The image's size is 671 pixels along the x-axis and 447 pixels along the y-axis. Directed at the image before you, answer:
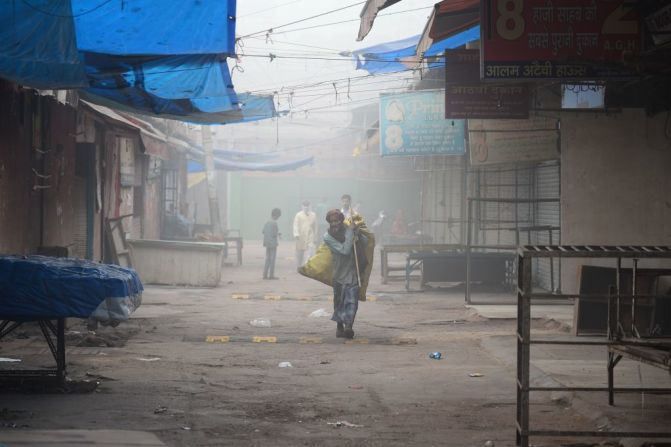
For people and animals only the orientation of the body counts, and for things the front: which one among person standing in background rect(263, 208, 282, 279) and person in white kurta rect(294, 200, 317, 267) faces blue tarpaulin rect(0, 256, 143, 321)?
the person in white kurta

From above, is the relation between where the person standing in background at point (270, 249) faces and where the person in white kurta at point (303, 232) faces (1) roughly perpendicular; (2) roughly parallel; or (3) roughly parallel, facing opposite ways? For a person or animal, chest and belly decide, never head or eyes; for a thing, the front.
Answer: roughly perpendicular

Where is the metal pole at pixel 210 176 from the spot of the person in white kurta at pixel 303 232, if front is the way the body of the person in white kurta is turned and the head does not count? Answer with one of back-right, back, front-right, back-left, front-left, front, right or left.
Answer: back-right

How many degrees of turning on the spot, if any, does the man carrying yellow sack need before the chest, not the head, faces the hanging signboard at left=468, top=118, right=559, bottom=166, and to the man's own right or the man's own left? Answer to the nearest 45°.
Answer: approximately 135° to the man's own left

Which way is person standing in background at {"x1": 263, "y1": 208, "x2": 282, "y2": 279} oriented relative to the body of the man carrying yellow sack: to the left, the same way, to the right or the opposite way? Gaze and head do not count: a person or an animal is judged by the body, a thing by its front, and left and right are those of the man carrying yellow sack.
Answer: to the left

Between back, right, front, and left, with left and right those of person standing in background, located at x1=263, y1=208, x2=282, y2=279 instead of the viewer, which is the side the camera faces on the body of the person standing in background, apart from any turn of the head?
right

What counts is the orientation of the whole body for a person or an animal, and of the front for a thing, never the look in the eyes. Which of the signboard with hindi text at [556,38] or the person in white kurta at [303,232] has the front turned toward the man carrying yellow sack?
the person in white kurta
